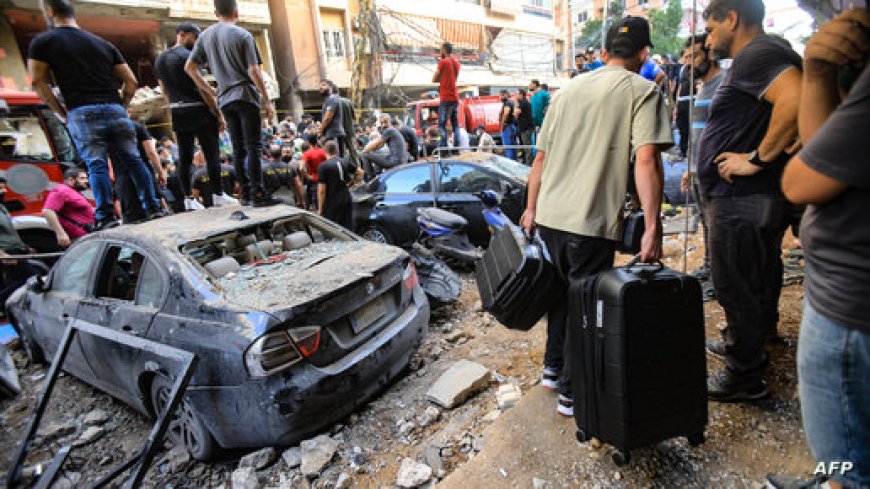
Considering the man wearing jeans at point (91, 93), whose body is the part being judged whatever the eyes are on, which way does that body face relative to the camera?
away from the camera

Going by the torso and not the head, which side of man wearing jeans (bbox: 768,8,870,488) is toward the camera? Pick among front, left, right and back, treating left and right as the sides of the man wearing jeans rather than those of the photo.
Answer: left

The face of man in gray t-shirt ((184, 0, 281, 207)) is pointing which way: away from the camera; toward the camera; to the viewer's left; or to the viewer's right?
away from the camera

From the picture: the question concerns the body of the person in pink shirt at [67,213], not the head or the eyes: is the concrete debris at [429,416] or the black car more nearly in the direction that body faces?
the black car

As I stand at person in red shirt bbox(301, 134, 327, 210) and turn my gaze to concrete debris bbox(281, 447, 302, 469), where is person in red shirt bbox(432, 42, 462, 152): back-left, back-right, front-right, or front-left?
back-left

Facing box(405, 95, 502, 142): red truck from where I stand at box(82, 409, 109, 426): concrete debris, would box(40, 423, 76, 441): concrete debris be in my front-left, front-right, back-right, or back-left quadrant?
back-left

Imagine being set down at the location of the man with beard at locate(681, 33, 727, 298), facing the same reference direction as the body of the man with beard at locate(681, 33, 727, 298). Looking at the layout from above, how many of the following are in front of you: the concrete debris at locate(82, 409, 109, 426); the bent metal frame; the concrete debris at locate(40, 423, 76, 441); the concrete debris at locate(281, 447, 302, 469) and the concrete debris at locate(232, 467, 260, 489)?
5

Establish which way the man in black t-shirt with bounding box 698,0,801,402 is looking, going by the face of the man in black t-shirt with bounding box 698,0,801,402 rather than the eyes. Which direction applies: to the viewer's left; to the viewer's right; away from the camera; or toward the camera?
to the viewer's left

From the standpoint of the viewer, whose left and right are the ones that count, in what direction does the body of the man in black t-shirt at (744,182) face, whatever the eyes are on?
facing to the left of the viewer

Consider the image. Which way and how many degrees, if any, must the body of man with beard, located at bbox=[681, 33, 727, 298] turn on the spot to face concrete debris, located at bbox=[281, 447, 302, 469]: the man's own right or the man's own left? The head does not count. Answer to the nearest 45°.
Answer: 0° — they already face it

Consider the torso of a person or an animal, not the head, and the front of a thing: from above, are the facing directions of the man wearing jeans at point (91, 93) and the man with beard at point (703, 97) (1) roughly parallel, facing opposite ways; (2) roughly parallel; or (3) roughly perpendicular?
roughly perpendicular

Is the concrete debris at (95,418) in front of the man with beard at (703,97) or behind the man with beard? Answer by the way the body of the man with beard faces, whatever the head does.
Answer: in front

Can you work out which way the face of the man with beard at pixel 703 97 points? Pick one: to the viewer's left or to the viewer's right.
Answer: to the viewer's left

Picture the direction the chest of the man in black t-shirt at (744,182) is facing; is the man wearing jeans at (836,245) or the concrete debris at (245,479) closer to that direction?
the concrete debris

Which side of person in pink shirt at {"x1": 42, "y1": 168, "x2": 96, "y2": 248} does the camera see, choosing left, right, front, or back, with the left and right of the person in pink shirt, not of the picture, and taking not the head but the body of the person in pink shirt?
right
